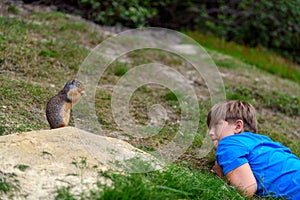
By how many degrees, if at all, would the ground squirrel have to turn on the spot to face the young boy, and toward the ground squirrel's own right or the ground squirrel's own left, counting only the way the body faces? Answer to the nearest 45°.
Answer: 0° — it already faces them

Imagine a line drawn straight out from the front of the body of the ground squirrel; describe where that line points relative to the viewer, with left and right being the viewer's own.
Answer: facing to the right of the viewer
